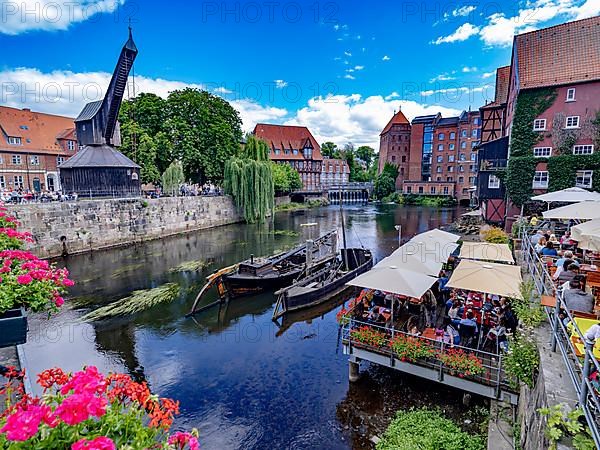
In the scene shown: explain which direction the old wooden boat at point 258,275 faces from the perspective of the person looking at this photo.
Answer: facing away from the viewer and to the right of the viewer

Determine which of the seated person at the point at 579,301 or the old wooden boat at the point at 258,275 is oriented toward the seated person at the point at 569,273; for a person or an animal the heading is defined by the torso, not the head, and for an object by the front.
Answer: the seated person at the point at 579,301

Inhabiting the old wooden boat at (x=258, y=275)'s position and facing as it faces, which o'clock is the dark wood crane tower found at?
The dark wood crane tower is roughly at 9 o'clock from the old wooden boat.

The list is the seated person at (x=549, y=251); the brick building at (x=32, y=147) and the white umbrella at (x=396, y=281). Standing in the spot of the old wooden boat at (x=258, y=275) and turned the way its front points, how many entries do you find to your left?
1

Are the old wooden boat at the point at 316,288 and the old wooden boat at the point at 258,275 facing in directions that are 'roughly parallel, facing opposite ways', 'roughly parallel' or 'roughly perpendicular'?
roughly parallel

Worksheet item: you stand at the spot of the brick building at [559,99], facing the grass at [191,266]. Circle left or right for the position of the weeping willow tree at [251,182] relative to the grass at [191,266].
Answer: right

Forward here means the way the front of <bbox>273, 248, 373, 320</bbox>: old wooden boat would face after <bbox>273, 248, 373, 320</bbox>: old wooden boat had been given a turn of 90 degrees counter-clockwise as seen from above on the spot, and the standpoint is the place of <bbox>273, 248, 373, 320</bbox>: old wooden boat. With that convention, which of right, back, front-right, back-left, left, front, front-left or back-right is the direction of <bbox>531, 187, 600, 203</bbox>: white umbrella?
back-right
